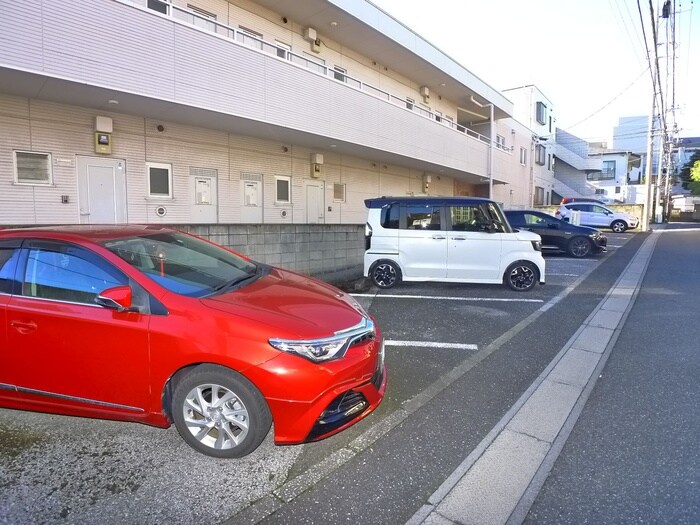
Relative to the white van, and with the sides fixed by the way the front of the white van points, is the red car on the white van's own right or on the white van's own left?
on the white van's own right

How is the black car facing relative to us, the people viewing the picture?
facing to the right of the viewer

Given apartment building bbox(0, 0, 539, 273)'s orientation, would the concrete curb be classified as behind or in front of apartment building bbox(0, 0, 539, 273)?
in front

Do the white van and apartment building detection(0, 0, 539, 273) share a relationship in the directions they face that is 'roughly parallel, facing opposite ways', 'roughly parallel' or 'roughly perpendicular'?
roughly parallel

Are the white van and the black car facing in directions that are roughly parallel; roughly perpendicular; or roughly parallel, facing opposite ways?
roughly parallel

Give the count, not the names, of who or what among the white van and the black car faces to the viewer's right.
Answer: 2

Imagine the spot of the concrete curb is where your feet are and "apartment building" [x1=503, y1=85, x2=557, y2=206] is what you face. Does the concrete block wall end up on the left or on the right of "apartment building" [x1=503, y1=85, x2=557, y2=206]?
left

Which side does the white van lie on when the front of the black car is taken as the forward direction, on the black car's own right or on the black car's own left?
on the black car's own right

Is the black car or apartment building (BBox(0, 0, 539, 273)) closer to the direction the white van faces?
the black car

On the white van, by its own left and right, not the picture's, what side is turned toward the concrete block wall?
back

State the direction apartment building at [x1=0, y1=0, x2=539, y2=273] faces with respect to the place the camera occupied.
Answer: facing the viewer and to the right of the viewer

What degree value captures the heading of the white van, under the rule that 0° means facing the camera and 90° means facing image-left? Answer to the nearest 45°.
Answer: approximately 270°
